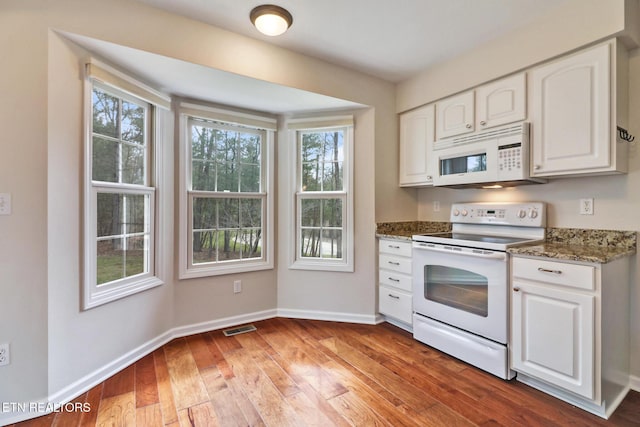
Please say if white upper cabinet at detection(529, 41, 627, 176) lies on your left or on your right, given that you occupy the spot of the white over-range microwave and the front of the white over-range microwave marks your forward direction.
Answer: on your left

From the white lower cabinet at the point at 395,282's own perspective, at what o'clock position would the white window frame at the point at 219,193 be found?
The white window frame is roughly at 1 o'clock from the white lower cabinet.

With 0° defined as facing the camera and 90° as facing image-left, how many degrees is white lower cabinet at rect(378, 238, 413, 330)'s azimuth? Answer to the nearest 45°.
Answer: approximately 45°

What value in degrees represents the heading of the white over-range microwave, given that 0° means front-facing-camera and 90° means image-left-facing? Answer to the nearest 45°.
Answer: approximately 45°
